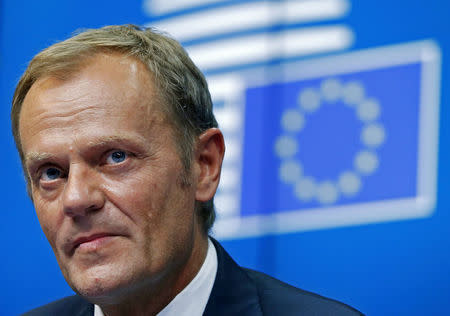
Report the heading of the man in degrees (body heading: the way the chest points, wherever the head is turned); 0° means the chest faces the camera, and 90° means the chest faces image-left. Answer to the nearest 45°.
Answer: approximately 45°

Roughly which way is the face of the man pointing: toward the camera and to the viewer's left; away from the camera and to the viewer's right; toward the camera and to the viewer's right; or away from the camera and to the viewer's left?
toward the camera and to the viewer's left
